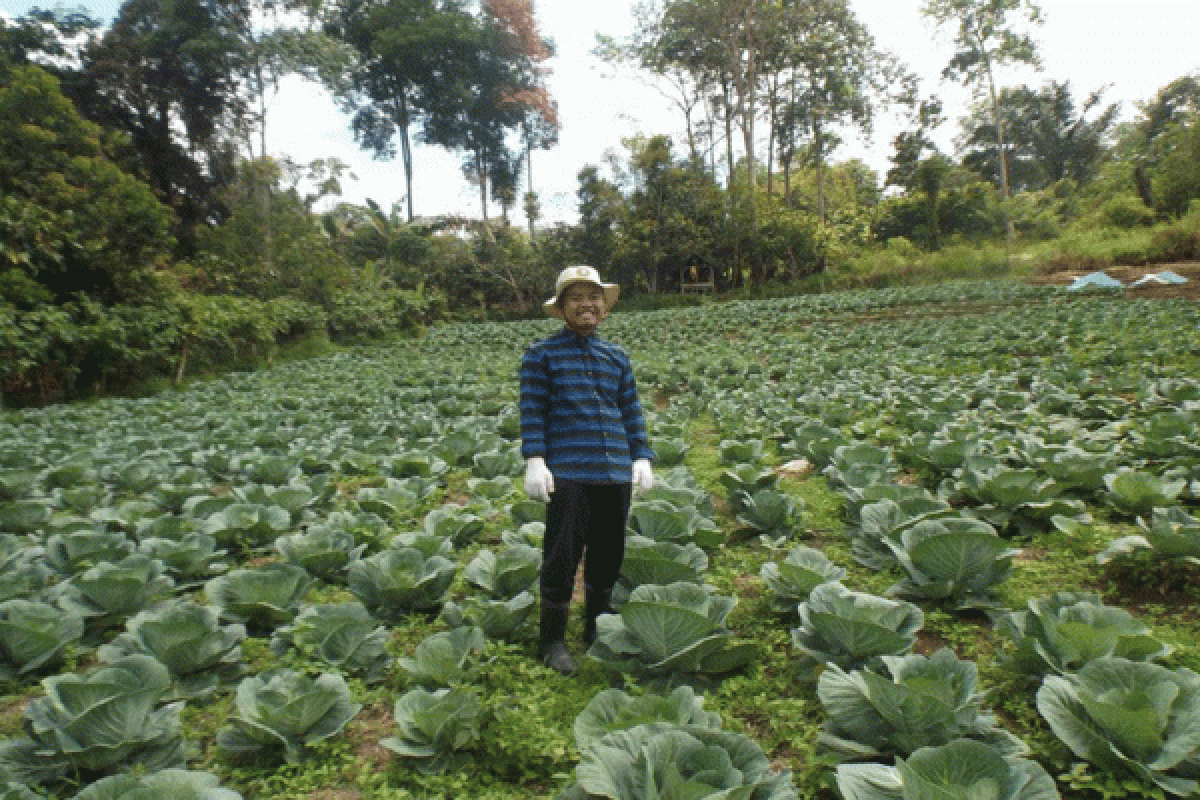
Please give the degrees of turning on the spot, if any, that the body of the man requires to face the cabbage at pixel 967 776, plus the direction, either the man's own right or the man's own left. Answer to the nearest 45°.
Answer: approximately 45° to the man's own left

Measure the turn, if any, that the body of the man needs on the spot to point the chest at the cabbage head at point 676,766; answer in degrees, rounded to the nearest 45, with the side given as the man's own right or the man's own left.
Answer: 0° — they already face it

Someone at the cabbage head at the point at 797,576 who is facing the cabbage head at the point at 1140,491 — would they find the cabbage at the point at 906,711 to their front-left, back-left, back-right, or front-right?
back-right

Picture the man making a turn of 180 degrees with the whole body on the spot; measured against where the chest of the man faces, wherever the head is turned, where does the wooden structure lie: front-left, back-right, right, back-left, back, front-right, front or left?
front

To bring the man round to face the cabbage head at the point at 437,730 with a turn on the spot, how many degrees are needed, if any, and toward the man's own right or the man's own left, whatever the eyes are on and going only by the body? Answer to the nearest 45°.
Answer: approximately 45° to the man's own right

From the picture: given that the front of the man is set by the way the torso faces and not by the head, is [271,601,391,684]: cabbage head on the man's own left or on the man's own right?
on the man's own right

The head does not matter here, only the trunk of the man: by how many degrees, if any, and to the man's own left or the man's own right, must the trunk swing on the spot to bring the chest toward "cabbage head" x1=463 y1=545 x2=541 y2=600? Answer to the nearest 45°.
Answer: approximately 135° to the man's own right

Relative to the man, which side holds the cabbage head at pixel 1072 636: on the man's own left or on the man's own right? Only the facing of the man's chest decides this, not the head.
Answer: on the man's own left

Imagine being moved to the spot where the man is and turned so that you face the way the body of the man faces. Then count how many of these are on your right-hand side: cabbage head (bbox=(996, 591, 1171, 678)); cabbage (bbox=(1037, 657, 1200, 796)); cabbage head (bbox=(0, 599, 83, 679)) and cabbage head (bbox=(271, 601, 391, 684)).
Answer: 2

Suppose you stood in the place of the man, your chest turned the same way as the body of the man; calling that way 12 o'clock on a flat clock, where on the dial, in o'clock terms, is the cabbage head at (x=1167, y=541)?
The cabbage head is roughly at 9 o'clock from the man.
